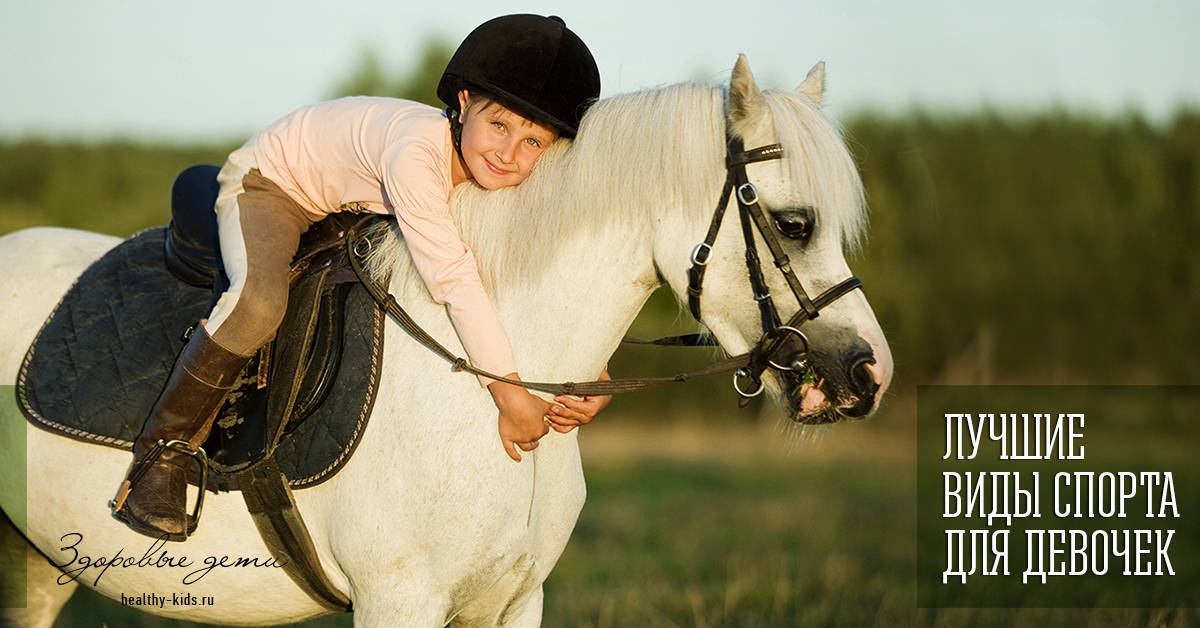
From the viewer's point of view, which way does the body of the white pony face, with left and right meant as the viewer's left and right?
facing the viewer and to the right of the viewer
